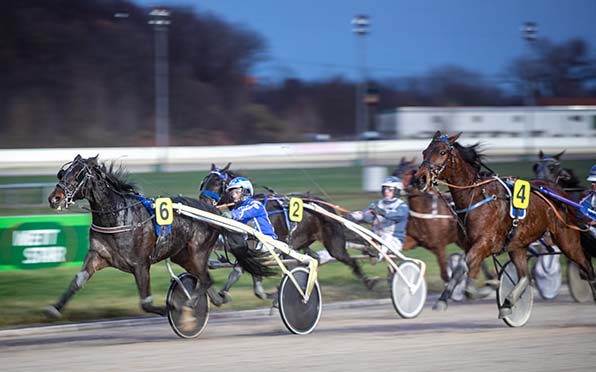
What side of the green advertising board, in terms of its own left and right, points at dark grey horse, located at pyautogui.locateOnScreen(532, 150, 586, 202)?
left

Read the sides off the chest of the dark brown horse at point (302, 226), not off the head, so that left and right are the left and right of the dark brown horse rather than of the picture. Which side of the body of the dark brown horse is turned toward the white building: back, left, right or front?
right

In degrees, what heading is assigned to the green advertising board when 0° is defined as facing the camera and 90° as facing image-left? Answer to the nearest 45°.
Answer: approximately 0°

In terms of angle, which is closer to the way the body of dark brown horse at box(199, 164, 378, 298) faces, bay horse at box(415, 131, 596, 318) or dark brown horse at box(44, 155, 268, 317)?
the dark brown horse

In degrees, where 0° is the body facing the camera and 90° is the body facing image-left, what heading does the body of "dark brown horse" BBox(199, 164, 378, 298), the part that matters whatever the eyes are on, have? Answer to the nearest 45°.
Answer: approximately 90°

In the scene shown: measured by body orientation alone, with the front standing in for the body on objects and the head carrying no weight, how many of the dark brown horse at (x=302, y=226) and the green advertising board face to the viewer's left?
1

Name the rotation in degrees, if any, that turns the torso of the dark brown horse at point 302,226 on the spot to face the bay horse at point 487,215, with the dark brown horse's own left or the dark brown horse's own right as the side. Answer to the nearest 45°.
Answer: approximately 135° to the dark brown horse's own left

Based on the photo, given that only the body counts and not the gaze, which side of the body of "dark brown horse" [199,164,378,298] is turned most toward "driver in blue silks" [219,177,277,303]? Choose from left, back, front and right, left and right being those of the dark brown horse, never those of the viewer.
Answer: left

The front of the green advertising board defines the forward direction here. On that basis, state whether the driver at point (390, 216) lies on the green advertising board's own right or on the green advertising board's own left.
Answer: on the green advertising board's own left

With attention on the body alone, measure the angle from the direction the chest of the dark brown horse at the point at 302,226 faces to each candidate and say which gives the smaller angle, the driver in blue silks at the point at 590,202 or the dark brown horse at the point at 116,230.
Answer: the dark brown horse

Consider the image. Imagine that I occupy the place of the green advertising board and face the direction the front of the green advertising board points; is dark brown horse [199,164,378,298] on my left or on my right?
on my left

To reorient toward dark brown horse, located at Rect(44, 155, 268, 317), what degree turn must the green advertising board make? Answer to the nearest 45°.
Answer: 0° — it already faces it

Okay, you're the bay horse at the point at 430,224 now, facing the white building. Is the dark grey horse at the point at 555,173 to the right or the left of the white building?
right

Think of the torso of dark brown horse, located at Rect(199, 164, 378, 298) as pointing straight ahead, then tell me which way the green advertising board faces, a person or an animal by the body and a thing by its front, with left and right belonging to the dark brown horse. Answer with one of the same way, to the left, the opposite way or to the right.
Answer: to the left

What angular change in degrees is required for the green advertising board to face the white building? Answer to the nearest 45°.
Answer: approximately 135° to its left

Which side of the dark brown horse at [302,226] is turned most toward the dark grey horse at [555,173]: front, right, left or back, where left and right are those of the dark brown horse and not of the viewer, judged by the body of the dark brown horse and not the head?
back
